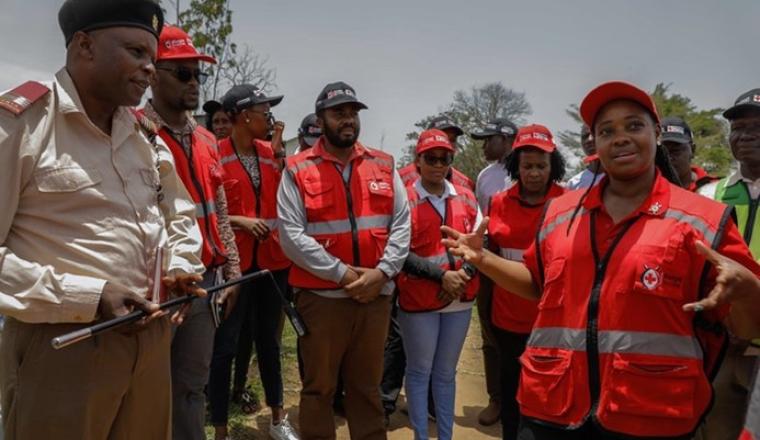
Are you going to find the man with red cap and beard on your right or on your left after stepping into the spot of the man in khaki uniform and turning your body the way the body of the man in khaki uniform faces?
on your left

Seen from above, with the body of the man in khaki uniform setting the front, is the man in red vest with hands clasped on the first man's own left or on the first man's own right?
on the first man's own left

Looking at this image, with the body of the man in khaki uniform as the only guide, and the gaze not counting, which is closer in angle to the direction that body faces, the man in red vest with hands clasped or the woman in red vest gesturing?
the woman in red vest gesturing

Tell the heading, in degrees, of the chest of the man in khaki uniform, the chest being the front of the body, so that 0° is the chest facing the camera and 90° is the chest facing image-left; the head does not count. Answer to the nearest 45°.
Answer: approximately 315°

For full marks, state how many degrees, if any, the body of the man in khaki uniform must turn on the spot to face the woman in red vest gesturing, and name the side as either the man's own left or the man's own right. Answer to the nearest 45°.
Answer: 0° — they already face them

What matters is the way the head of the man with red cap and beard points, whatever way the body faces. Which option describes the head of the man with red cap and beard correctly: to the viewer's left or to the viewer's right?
to the viewer's right
